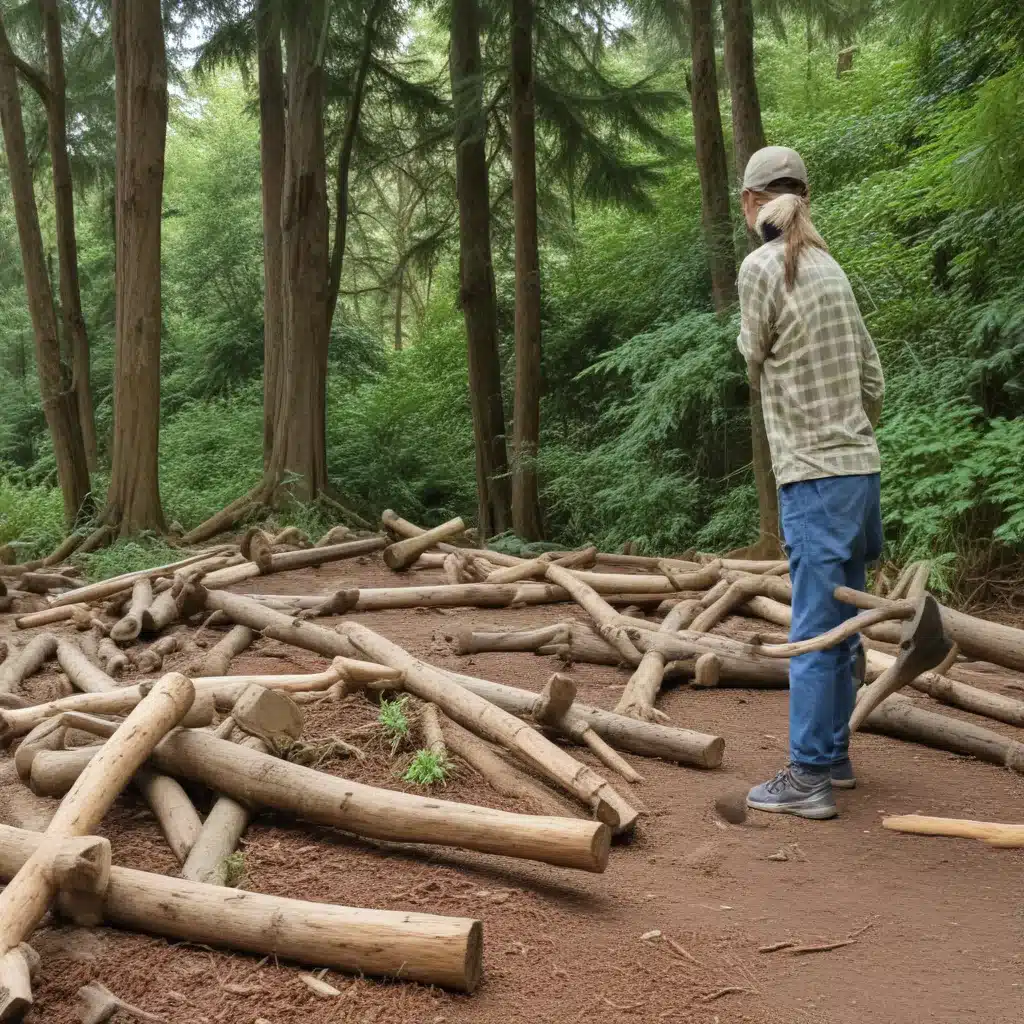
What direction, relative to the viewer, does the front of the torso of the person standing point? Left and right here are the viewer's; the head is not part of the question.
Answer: facing away from the viewer and to the left of the viewer

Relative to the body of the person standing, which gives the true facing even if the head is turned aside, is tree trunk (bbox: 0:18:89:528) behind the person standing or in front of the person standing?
in front

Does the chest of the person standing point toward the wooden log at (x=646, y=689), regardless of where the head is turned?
yes

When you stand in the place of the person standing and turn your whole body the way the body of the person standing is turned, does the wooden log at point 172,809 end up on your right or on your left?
on your left

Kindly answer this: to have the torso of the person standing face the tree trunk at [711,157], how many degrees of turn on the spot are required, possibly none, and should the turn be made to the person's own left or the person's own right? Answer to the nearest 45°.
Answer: approximately 45° to the person's own right

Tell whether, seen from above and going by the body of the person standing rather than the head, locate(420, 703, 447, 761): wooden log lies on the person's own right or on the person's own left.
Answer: on the person's own left

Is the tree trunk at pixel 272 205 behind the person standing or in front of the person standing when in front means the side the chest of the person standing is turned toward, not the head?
in front

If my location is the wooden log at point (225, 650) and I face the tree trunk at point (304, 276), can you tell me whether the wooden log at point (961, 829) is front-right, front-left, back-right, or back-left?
back-right

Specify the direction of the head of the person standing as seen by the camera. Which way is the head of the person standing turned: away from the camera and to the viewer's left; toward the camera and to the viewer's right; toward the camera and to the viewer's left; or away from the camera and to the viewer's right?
away from the camera and to the viewer's left

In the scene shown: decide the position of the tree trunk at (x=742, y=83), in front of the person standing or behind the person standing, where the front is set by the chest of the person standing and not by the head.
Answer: in front
